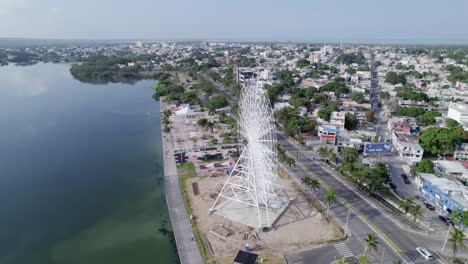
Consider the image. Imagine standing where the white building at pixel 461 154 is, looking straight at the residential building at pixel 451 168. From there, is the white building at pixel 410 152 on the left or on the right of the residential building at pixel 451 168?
right

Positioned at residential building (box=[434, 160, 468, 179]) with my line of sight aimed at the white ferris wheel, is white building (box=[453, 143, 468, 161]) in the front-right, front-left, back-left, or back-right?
back-right

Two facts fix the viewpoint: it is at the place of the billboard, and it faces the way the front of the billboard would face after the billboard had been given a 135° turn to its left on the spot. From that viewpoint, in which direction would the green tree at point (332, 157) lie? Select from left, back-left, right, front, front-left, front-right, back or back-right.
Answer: back

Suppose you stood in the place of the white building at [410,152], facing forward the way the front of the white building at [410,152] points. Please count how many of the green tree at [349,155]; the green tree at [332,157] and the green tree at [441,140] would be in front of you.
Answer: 2

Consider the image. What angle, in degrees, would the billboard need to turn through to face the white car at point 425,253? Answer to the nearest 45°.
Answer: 0° — it already faces it

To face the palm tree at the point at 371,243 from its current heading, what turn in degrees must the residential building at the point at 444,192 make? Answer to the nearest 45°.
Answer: approximately 45° to its left

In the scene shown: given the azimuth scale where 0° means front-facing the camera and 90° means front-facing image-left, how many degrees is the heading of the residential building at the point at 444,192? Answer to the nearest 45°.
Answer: approximately 45°

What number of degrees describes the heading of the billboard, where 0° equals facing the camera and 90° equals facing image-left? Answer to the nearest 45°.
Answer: approximately 0°

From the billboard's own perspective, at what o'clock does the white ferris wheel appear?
The white ferris wheel is roughly at 1 o'clock from the billboard.

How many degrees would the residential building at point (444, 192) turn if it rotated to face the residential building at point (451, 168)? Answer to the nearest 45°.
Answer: approximately 135° to its right

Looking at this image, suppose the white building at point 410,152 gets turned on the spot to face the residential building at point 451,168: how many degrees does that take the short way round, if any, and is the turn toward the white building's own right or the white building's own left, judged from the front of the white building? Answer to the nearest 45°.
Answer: approximately 90° to the white building's own left

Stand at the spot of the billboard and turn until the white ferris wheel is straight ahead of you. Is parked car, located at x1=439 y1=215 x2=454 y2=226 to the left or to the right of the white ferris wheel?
left
